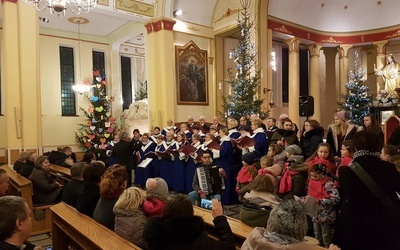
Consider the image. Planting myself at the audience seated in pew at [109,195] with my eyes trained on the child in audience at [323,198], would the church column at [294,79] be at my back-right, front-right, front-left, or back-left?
front-left

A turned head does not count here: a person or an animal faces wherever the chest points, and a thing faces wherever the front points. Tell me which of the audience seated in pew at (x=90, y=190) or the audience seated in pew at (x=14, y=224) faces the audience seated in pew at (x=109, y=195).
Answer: the audience seated in pew at (x=14, y=224)

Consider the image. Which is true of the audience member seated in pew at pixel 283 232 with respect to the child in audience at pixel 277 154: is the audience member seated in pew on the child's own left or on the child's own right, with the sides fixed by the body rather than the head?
on the child's own left

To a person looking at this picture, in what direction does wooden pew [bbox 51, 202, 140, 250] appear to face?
facing away from the viewer and to the right of the viewer

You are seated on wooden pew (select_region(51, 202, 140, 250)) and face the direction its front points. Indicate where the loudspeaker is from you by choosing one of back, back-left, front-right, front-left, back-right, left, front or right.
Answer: front

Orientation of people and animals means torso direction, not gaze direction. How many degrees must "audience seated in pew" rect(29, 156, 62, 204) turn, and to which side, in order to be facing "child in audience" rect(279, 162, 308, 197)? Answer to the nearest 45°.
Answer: approximately 45° to their right

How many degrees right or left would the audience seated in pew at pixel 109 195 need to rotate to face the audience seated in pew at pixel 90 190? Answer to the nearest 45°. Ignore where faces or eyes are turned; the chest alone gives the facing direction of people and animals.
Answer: approximately 45° to their left

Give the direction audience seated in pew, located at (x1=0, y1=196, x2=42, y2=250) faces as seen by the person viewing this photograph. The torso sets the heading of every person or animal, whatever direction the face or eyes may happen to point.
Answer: facing away from the viewer and to the right of the viewer

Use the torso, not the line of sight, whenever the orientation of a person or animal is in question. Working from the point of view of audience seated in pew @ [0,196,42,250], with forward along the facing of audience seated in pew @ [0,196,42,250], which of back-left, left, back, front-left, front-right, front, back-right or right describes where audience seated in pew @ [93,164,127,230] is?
front

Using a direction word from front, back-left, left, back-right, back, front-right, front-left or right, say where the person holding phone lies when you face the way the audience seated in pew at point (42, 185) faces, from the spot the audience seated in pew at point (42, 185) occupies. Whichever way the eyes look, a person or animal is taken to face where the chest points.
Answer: right

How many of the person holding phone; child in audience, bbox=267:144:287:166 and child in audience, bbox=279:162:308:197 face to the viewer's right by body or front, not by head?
0

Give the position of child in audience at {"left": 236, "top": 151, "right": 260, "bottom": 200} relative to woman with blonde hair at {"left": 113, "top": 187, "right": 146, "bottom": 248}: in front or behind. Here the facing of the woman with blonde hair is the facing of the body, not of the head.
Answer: in front

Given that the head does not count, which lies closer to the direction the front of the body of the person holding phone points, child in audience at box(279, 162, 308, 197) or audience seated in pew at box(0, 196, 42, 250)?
the child in audience
